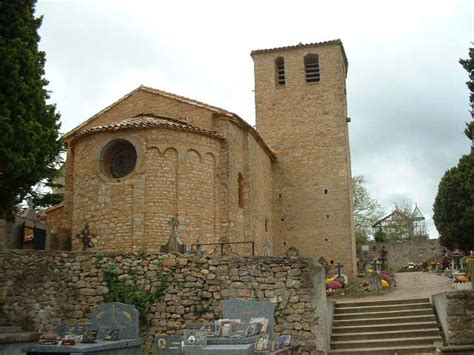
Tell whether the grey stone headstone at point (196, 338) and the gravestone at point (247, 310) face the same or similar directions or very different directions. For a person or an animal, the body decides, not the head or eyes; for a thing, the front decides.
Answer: same or similar directions

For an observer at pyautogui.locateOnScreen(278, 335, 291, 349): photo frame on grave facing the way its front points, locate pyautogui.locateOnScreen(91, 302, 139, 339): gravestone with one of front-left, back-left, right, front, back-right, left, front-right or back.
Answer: right

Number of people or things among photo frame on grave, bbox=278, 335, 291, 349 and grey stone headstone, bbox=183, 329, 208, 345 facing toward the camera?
2

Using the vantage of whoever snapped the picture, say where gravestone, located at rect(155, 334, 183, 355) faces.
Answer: facing the viewer

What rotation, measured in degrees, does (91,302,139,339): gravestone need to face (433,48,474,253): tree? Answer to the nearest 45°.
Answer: approximately 135° to its left

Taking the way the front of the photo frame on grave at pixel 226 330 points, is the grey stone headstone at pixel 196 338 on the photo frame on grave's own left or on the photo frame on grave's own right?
on the photo frame on grave's own right

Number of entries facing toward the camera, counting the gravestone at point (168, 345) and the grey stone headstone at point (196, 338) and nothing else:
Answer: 2

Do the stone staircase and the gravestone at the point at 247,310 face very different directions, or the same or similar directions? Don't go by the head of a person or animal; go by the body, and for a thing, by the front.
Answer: same or similar directions

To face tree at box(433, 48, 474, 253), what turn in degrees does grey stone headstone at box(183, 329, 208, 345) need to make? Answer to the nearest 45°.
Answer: approximately 135° to its left

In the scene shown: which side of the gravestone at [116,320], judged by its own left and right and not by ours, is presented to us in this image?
front

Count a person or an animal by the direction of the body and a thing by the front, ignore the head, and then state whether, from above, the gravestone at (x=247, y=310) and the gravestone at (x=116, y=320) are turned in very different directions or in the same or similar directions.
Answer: same or similar directions

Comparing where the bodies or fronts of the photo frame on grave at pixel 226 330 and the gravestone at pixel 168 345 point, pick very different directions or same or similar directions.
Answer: same or similar directions

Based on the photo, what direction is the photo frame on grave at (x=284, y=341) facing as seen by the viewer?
toward the camera

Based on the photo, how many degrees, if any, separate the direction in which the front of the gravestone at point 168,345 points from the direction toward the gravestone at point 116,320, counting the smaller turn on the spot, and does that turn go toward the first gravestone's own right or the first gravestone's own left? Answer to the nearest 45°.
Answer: approximately 90° to the first gravestone's own right
